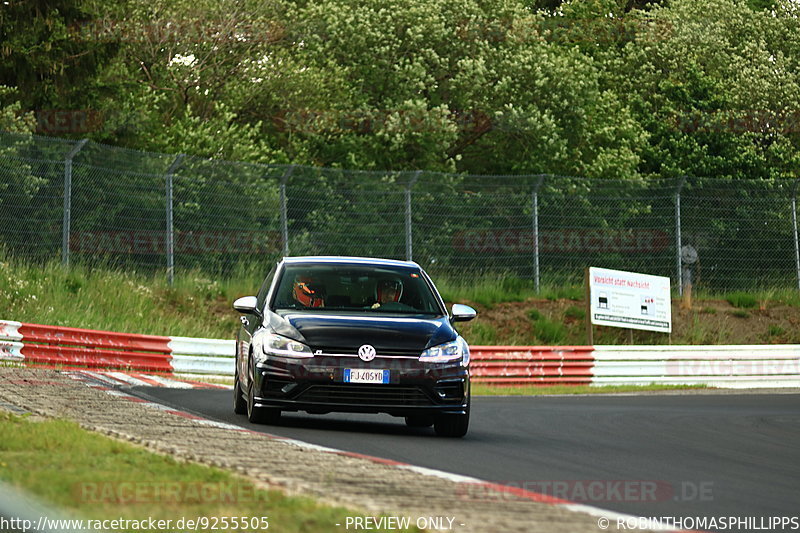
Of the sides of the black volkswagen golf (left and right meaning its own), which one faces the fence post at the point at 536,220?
back

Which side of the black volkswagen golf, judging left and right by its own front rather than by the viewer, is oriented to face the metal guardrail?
back

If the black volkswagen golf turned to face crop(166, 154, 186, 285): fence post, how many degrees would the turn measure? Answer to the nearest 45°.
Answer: approximately 180°

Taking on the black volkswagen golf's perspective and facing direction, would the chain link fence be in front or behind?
behind

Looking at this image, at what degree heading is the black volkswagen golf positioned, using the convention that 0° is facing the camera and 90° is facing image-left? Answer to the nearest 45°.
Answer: approximately 0°

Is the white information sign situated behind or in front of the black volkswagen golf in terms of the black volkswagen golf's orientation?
behind

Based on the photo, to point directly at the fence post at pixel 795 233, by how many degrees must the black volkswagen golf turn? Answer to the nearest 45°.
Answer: approximately 135° to its left

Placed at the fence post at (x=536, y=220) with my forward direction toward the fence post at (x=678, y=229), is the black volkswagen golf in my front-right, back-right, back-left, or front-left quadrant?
back-right
